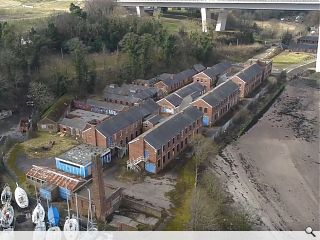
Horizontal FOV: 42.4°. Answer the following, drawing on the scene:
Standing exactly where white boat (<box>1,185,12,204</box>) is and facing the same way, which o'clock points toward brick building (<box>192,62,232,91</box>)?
The brick building is roughly at 2 o'clock from the white boat.

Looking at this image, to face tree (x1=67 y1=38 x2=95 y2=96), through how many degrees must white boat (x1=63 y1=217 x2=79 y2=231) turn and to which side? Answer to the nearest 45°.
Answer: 0° — it already faces it

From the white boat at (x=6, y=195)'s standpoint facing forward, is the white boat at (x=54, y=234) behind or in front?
behind

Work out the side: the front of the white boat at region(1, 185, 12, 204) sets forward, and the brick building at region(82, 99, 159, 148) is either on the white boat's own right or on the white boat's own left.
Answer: on the white boat's own right

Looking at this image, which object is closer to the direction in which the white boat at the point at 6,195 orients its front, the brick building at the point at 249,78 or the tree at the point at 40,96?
the tree

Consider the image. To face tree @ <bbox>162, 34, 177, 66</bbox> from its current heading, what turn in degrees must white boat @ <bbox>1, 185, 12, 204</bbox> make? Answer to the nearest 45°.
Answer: approximately 45° to its right

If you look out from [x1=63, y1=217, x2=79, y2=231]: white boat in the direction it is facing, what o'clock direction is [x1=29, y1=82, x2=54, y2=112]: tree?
The tree is roughly at 12 o'clock from the white boat.

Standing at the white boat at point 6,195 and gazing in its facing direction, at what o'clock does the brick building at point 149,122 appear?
The brick building is roughly at 2 o'clock from the white boat.

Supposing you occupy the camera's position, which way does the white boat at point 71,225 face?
facing away from the viewer

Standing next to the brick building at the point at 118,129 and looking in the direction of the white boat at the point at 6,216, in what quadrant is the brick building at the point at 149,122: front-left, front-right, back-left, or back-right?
back-left

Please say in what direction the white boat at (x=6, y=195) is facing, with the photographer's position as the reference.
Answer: facing away from the viewer

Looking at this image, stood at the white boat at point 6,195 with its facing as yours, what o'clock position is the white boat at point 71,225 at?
the white boat at point 71,225 is roughly at 5 o'clock from the white boat at point 6,195.

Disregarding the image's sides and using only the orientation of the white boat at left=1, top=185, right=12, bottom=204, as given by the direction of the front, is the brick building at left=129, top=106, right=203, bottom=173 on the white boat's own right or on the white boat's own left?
on the white boat's own right
